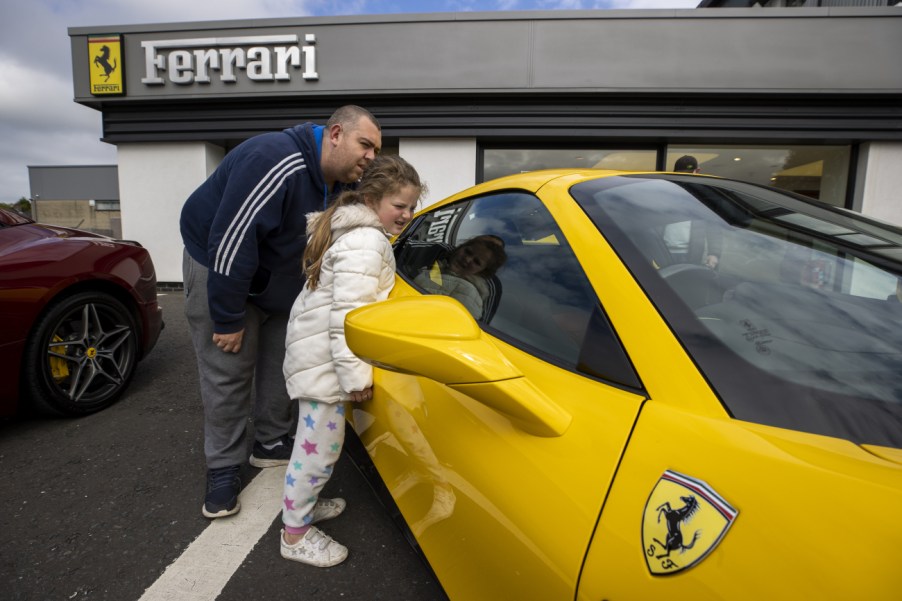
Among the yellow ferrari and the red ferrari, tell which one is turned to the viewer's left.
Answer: the red ferrari

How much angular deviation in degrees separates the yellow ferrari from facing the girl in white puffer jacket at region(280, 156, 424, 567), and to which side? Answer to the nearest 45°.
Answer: approximately 135° to its right

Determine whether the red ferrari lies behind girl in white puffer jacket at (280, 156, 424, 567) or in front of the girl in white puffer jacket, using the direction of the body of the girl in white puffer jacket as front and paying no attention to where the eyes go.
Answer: behind

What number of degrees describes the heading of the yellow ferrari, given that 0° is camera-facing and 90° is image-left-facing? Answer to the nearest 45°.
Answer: approximately 315°

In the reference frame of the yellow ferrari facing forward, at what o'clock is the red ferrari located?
The red ferrari is roughly at 5 o'clock from the yellow ferrari.

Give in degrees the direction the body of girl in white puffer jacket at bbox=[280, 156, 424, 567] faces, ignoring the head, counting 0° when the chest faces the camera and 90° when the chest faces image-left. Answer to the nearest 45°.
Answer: approximately 270°

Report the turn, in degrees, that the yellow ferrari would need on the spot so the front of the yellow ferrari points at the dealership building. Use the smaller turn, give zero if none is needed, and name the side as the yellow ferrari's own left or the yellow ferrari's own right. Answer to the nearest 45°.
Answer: approximately 135° to the yellow ferrari's own left
